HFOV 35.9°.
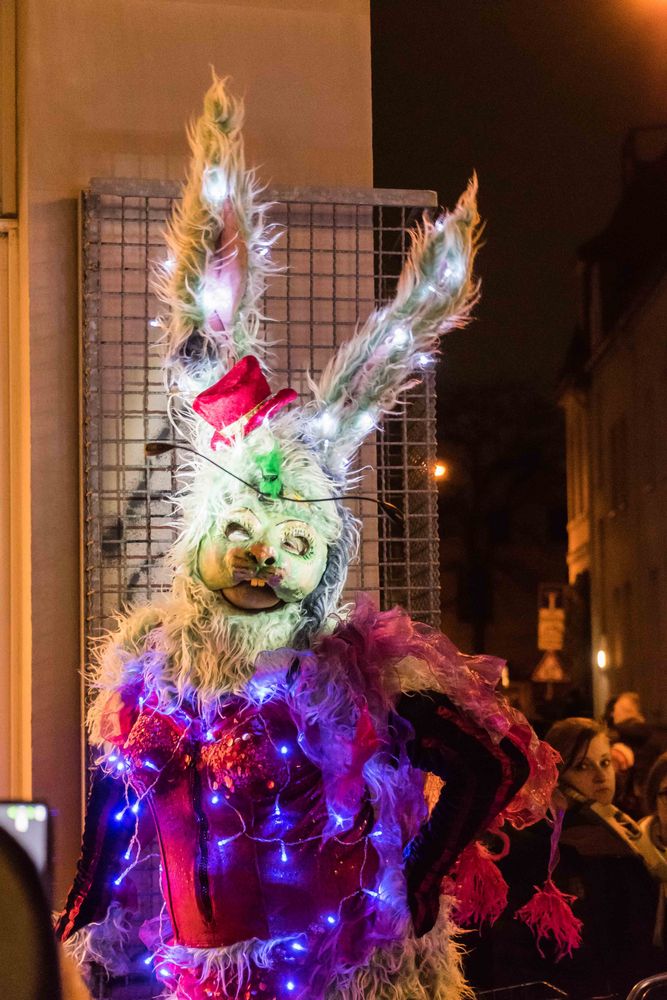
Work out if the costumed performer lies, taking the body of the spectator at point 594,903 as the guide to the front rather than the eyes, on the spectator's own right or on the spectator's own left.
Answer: on the spectator's own right

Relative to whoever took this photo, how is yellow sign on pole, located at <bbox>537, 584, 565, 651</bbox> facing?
facing the viewer

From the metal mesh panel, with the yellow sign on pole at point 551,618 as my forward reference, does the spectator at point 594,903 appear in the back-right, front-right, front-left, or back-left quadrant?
front-right

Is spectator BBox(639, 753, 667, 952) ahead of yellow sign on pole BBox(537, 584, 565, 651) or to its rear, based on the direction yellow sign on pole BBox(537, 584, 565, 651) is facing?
ahead

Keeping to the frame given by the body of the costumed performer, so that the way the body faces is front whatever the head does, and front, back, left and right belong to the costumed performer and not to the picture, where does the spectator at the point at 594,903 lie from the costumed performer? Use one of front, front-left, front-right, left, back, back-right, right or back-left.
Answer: back

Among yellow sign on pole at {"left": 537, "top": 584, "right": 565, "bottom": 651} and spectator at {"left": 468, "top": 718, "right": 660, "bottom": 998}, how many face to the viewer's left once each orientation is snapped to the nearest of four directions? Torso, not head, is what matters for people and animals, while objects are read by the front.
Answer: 0

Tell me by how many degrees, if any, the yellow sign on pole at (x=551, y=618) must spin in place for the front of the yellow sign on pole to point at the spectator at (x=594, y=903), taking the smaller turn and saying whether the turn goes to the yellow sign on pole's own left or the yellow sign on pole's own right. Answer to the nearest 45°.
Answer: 0° — it already faces them

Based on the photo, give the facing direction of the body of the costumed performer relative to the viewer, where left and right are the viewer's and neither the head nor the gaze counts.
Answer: facing the viewer and to the left of the viewer

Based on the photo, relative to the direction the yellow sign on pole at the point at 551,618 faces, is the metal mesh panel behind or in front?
in front

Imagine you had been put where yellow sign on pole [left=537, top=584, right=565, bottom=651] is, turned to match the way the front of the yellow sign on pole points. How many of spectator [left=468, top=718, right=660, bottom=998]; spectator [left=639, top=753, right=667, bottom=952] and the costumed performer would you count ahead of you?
3

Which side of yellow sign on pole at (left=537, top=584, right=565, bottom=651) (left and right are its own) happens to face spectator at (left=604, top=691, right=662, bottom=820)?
front
